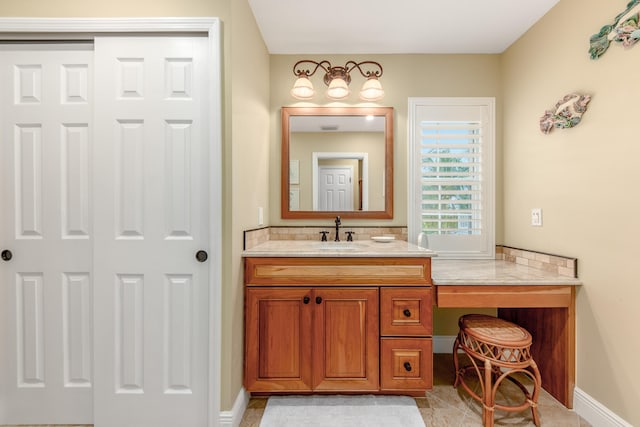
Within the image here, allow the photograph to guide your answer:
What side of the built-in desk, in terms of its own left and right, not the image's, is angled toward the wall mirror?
right

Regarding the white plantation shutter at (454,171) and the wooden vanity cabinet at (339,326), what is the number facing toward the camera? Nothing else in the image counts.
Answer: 2

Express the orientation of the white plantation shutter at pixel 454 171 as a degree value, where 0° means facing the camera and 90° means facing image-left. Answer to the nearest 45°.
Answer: approximately 0°

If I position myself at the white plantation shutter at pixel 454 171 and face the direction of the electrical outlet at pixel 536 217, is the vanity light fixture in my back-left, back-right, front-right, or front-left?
back-right

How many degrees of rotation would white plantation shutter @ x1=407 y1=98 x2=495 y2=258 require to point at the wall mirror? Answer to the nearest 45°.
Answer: approximately 45° to its right

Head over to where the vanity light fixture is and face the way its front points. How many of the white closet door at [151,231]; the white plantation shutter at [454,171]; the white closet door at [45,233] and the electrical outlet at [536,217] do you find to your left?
2

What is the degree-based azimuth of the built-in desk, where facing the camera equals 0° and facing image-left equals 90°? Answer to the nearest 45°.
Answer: approximately 0°

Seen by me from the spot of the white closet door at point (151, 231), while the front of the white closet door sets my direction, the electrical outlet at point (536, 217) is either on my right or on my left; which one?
on my left
